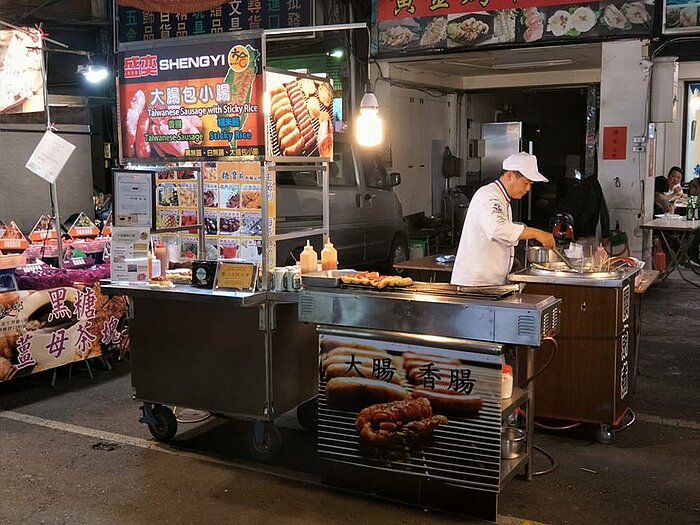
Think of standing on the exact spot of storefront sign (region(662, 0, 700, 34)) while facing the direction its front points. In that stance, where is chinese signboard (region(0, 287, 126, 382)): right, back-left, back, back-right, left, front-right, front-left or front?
front-right

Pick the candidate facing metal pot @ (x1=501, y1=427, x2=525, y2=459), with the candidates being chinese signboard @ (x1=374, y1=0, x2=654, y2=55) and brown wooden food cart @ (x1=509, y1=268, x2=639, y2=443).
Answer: the chinese signboard

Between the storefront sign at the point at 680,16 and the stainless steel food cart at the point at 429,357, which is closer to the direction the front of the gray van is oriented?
the storefront sign

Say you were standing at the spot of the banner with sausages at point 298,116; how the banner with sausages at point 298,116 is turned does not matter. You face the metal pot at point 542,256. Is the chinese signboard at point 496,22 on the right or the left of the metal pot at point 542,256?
left

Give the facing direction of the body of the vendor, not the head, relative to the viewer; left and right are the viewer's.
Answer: facing to the right of the viewer

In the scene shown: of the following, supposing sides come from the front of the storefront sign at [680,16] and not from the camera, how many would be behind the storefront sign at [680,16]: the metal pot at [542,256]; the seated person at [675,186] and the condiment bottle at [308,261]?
1

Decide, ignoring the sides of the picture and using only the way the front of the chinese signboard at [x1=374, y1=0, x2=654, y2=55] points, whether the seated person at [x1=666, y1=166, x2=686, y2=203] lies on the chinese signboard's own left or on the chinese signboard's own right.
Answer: on the chinese signboard's own left

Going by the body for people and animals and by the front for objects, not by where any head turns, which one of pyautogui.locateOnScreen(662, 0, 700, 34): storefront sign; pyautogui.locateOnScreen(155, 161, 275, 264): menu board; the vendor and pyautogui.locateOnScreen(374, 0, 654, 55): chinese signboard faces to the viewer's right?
the vendor

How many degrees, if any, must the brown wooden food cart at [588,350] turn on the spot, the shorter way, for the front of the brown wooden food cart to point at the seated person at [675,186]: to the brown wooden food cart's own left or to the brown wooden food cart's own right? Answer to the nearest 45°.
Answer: approximately 90° to the brown wooden food cart's own left

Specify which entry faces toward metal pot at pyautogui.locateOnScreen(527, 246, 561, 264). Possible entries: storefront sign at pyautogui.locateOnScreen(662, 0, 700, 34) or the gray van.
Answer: the storefront sign

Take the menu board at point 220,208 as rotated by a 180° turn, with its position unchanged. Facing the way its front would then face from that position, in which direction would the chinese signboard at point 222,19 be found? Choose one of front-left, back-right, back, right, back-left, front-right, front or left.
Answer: front
